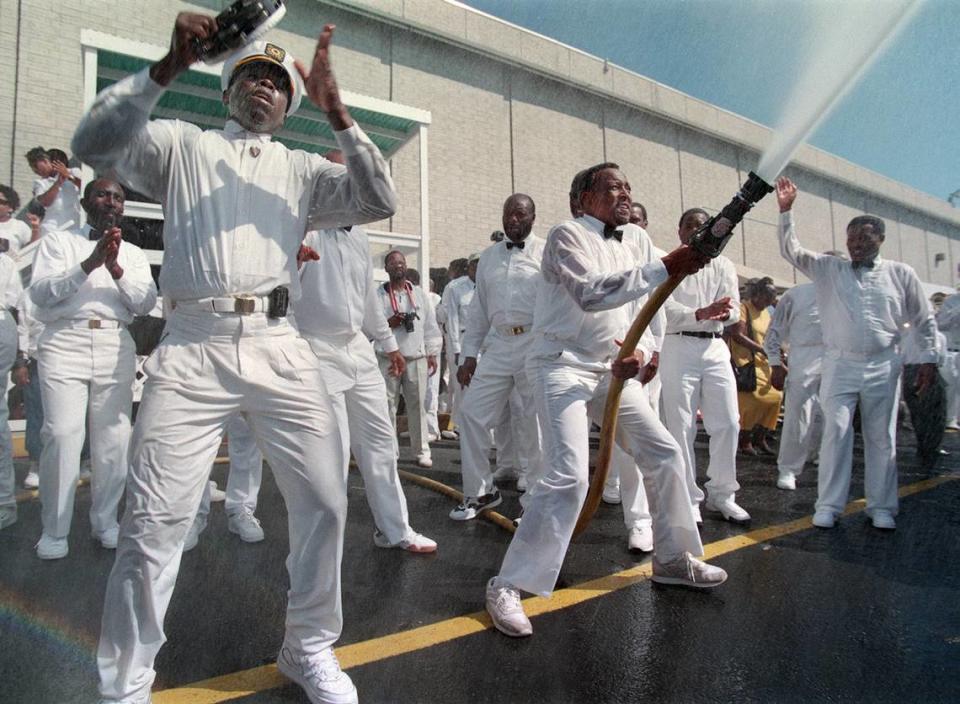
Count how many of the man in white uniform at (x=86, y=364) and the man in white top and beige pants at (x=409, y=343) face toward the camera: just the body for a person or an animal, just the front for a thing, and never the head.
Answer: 2

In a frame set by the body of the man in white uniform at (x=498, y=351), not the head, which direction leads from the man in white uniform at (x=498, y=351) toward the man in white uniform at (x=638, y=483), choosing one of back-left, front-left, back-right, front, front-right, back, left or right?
front-left

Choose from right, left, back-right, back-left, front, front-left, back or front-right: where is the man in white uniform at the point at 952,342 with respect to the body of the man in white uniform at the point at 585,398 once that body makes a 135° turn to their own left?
front-right

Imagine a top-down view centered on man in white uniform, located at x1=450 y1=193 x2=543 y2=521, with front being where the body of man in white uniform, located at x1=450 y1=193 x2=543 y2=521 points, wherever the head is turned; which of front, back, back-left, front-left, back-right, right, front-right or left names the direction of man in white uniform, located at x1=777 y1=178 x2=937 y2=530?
left

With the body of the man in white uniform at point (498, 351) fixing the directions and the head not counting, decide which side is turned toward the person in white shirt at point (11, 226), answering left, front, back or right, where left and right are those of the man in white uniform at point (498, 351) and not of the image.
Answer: right

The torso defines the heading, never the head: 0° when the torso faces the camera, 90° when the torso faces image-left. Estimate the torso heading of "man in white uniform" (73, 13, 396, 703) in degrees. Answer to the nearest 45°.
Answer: approximately 0°

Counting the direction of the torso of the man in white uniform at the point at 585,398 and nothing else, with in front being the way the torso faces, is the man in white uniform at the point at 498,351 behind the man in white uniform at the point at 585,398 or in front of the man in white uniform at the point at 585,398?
behind

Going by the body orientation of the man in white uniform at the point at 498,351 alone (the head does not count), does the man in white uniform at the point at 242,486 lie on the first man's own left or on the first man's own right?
on the first man's own right

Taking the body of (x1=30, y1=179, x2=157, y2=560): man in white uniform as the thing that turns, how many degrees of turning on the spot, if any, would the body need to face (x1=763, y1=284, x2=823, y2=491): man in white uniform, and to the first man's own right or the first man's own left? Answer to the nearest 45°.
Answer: approximately 90° to the first man's own left

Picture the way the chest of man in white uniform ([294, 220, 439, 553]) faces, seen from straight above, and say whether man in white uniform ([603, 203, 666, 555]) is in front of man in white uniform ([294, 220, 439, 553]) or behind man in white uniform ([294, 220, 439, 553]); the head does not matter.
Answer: in front
